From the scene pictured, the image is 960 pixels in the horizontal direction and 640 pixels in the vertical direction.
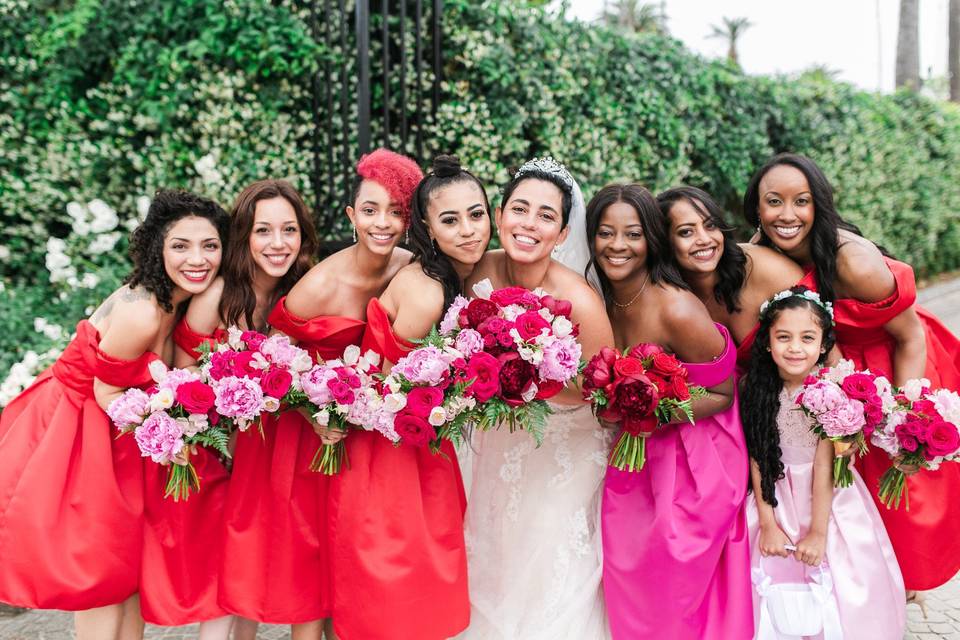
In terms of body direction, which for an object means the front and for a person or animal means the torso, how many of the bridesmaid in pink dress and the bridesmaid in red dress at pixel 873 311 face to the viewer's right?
0

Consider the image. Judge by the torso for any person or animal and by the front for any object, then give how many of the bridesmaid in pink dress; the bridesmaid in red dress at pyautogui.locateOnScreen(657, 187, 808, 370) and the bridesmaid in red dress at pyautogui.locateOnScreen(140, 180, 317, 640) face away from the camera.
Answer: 0

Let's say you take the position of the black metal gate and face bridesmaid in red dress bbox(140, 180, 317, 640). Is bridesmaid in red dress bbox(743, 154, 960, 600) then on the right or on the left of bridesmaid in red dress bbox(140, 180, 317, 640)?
left

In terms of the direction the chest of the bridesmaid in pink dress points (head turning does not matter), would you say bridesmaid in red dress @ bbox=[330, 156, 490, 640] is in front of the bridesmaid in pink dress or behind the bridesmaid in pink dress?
in front

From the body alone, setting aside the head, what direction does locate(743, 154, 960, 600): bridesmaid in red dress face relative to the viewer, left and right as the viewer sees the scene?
facing the viewer and to the left of the viewer

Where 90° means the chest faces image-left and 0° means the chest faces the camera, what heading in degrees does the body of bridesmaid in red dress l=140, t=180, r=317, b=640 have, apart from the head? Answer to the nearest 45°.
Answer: approximately 315°

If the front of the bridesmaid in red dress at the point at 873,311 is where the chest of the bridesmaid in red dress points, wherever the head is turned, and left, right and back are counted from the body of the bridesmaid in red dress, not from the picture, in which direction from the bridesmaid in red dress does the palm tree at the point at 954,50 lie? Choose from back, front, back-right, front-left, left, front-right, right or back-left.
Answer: back-right

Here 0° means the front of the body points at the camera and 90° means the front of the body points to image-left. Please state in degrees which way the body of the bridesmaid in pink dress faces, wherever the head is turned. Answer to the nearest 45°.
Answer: approximately 45°

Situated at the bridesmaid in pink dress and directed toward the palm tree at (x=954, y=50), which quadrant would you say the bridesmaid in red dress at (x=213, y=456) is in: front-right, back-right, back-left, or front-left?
back-left

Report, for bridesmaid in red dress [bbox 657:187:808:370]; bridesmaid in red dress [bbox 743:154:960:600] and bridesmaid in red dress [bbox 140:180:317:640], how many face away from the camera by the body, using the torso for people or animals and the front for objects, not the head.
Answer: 0

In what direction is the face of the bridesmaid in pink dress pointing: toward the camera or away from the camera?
toward the camera

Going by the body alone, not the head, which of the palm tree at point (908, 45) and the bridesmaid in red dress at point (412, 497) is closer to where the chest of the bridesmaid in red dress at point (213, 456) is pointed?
the bridesmaid in red dress

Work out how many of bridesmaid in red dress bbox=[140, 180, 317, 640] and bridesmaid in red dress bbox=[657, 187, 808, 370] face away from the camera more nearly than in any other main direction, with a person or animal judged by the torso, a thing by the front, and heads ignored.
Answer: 0

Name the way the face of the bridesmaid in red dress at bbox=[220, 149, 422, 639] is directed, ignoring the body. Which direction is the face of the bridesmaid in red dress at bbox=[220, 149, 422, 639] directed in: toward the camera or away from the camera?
toward the camera

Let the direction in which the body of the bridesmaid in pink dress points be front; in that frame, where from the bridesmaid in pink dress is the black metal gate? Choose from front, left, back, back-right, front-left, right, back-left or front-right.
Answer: right
